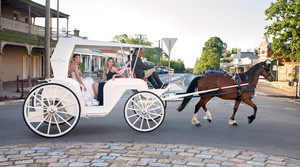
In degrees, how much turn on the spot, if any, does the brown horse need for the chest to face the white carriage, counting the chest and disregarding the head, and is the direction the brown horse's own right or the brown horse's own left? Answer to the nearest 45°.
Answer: approximately 135° to the brown horse's own right

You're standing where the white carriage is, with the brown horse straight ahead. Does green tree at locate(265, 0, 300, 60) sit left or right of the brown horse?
left

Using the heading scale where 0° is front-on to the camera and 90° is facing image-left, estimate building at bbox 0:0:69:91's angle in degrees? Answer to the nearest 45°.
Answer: approximately 315°

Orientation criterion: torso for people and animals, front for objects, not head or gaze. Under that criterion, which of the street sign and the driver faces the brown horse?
the driver

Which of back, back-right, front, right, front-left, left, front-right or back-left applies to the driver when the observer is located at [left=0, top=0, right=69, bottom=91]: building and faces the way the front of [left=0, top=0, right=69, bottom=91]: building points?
front-right

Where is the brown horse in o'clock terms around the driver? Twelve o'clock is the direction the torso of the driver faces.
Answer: The brown horse is roughly at 12 o'clock from the driver.

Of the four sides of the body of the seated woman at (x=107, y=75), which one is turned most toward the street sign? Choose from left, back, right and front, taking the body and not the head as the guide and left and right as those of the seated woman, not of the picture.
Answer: back

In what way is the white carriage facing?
to the viewer's right

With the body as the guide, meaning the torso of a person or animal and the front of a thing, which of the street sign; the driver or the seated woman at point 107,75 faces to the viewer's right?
the driver

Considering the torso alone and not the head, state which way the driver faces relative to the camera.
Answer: to the viewer's right

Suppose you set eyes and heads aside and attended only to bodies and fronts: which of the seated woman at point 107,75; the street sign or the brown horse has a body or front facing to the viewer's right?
the brown horse

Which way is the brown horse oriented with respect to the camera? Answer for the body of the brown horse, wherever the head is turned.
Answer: to the viewer's right

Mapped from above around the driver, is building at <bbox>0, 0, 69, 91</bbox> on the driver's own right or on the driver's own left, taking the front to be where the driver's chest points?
on the driver's own left
